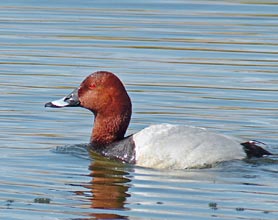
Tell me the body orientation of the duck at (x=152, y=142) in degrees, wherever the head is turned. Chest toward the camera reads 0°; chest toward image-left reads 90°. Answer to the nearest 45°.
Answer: approximately 90°
